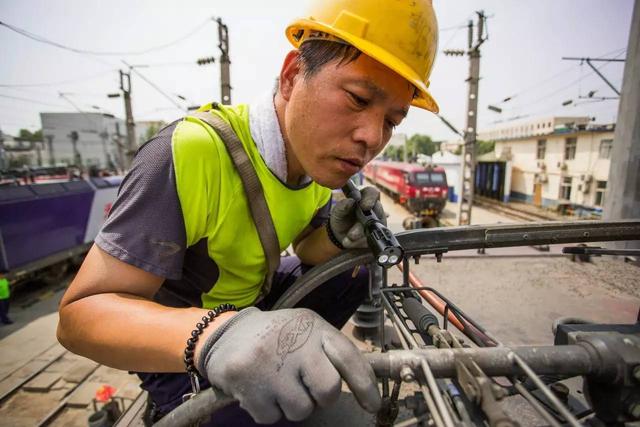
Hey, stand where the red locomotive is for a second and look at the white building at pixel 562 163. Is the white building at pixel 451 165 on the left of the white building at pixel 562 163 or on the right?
left

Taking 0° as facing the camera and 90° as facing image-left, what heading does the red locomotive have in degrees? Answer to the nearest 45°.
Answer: approximately 315°

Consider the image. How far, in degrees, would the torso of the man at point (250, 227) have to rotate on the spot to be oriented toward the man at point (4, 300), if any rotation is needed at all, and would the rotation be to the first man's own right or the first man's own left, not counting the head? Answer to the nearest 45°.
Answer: approximately 180°

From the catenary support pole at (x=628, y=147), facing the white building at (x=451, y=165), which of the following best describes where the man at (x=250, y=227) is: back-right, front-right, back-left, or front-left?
back-left

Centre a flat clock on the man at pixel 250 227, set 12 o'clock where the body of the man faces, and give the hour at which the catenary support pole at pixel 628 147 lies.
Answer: The catenary support pole is roughly at 10 o'clock from the man.

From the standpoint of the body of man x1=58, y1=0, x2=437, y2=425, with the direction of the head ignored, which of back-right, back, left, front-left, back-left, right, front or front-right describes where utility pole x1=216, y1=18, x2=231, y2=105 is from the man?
back-left

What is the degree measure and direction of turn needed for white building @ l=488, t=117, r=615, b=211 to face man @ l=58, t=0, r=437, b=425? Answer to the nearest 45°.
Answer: approximately 45° to its left

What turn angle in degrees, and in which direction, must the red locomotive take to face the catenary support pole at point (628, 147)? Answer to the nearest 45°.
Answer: approximately 45° to its right

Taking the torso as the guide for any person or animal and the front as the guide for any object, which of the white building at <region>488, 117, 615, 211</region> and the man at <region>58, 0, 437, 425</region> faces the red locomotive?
the white building

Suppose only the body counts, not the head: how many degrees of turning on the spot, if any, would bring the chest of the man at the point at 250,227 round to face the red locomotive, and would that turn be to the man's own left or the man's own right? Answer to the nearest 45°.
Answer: approximately 90° to the man's own left
